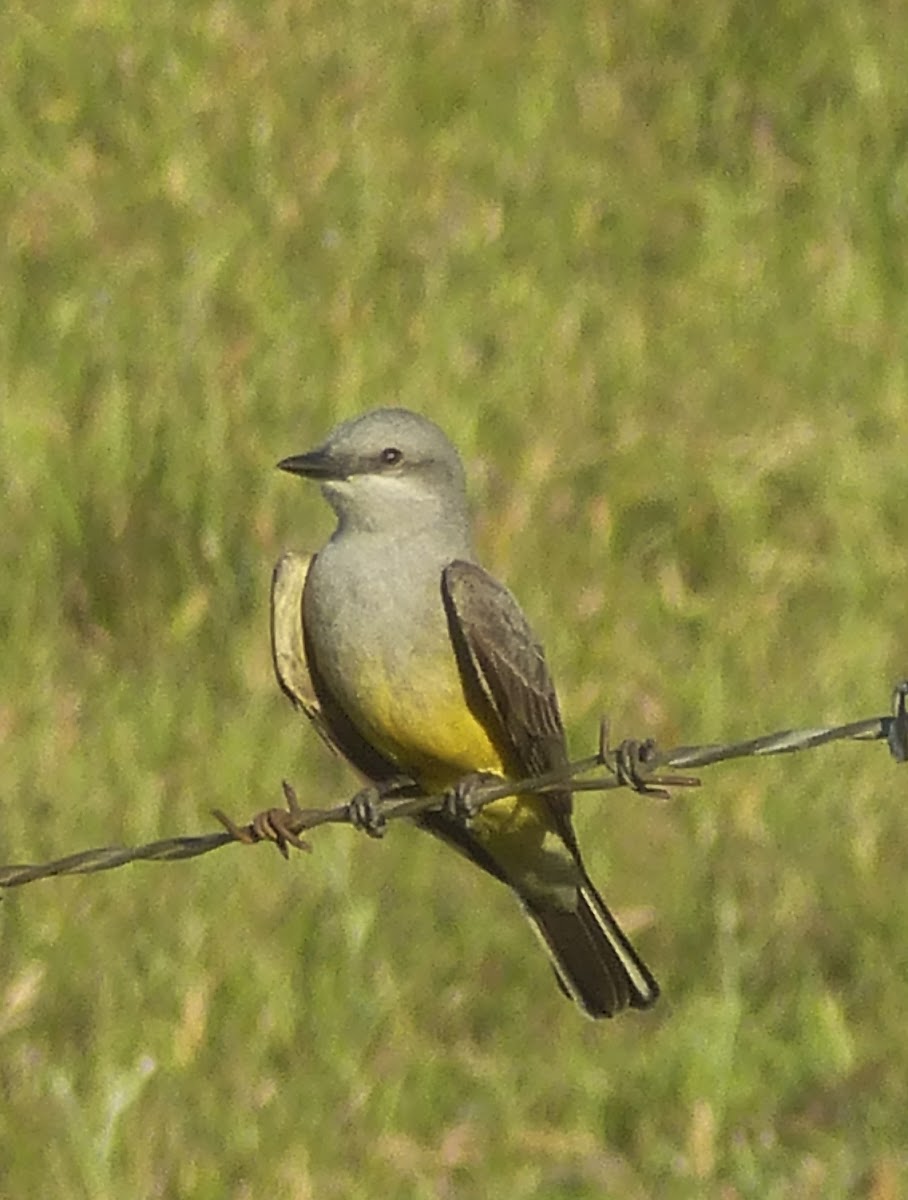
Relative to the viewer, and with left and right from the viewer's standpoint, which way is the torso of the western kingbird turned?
facing the viewer and to the left of the viewer
